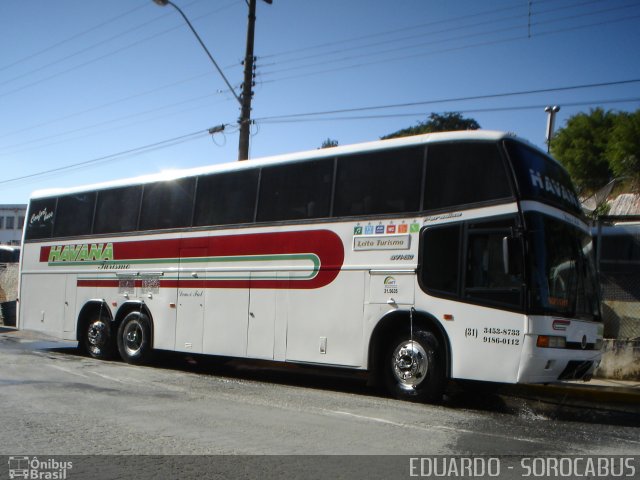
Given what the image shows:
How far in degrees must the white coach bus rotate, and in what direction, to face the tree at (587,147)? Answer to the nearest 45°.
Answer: approximately 90° to its left

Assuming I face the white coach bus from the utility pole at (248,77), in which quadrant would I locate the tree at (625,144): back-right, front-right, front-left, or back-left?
back-left

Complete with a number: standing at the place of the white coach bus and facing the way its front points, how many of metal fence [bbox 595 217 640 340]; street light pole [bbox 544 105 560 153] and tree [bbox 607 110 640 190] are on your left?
3

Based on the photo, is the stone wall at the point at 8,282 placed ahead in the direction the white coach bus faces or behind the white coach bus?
behind

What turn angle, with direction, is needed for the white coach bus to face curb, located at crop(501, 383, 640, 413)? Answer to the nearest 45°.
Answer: approximately 45° to its left

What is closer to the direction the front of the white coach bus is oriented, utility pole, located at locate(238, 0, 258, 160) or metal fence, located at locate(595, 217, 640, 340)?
the metal fence

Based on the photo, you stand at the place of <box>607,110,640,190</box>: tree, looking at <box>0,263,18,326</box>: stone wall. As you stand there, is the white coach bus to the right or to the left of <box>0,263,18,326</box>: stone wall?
left

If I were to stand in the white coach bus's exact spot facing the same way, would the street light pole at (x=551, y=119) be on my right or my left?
on my left

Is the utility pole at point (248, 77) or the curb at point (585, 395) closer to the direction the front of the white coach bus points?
the curb

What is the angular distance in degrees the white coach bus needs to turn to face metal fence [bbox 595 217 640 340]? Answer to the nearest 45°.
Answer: approximately 90° to its left

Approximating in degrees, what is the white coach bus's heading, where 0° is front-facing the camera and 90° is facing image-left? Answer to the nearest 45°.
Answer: approximately 315°
